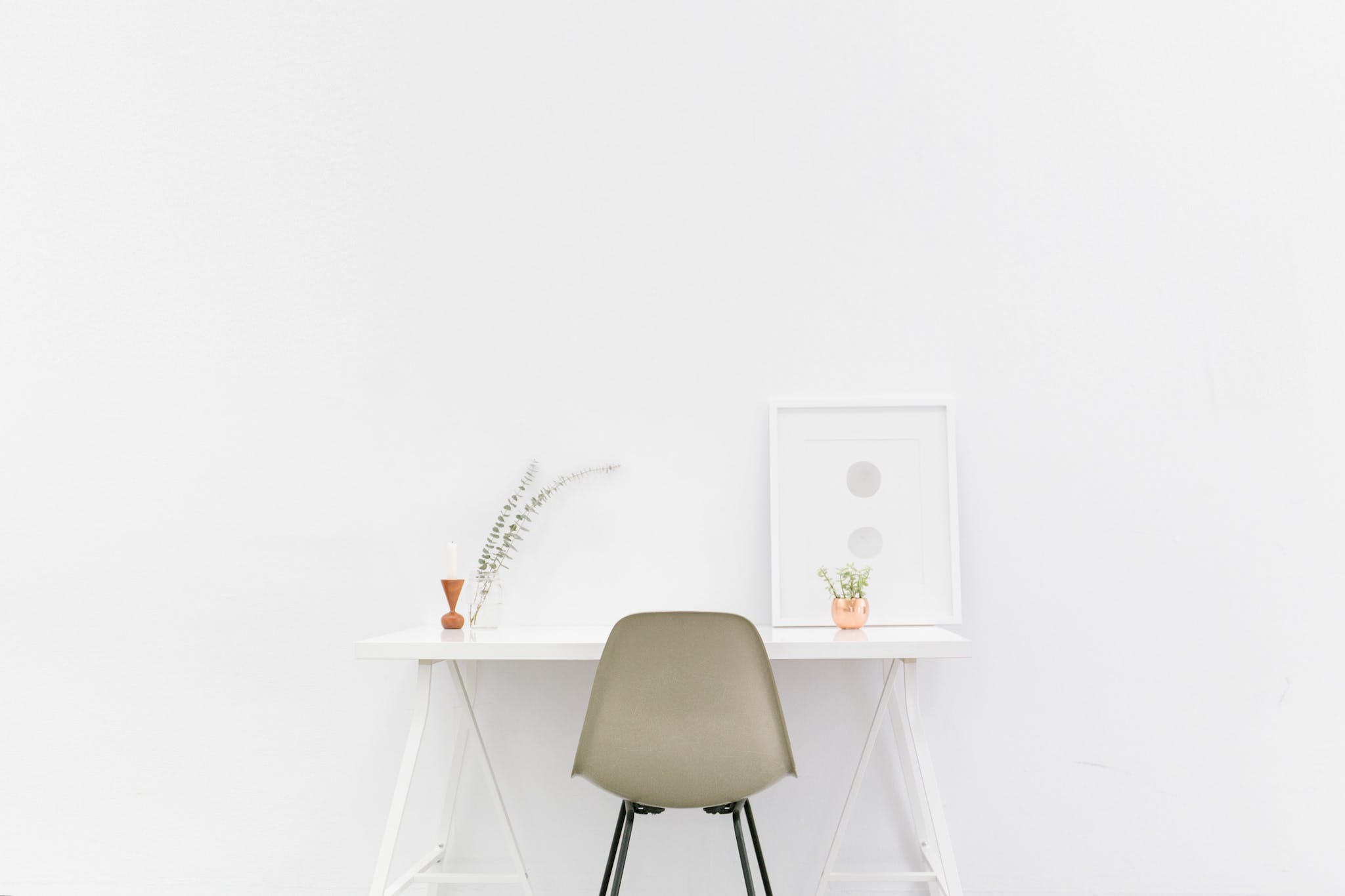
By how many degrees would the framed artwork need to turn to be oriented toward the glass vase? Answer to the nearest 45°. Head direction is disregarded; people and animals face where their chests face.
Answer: approximately 90° to its right

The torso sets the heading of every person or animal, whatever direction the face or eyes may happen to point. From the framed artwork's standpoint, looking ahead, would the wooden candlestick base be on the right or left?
on its right

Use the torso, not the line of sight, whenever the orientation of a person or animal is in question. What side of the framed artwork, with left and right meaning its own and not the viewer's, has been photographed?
front
